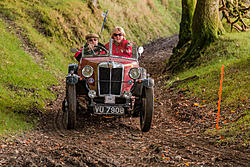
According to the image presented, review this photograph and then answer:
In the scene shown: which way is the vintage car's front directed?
toward the camera

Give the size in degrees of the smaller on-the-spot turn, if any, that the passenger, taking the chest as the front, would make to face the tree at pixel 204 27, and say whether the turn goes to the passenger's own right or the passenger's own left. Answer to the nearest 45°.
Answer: approximately 135° to the passenger's own left

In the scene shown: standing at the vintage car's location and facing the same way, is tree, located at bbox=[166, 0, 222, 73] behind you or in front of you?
behind

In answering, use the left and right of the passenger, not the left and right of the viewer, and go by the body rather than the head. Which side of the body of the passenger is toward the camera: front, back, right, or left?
front
